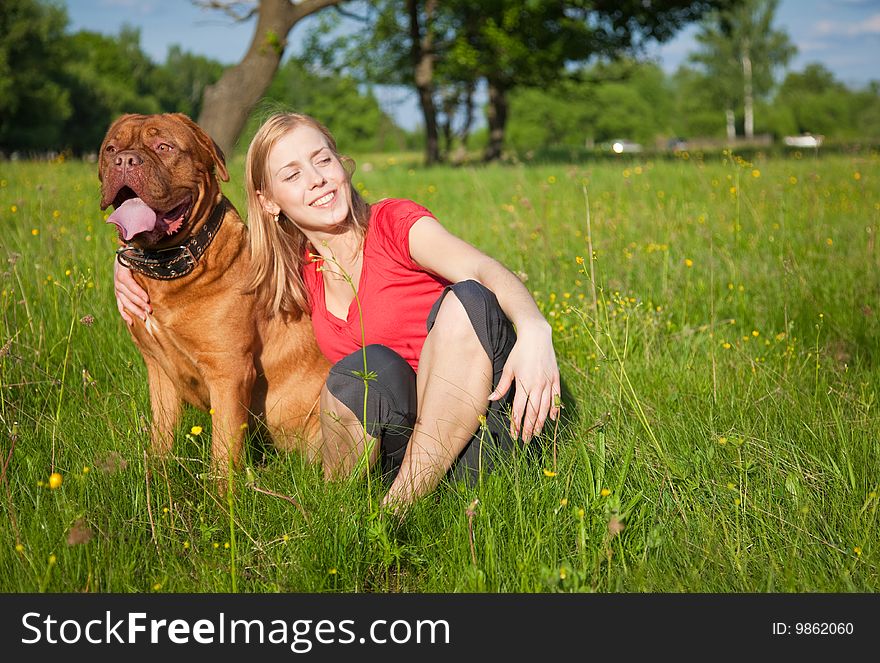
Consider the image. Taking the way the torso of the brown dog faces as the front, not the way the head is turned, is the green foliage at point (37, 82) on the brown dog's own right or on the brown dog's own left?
on the brown dog's own right

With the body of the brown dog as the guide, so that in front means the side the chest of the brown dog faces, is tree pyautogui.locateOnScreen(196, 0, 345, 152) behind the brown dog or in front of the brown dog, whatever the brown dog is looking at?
behind

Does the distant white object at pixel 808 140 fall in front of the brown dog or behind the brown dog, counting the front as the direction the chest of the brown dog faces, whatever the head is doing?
behind

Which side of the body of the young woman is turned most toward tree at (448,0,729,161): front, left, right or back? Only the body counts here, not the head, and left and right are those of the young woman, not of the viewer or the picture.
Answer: back

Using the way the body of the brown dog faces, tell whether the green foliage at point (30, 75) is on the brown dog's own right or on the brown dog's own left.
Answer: on the brown dog's own right

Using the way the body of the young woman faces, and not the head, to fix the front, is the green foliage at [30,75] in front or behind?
behind

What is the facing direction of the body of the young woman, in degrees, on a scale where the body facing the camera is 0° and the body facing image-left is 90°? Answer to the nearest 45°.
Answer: approximately 0°

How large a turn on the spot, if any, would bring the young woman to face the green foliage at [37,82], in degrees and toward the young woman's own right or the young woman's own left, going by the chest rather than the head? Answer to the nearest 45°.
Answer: approximately 180°
